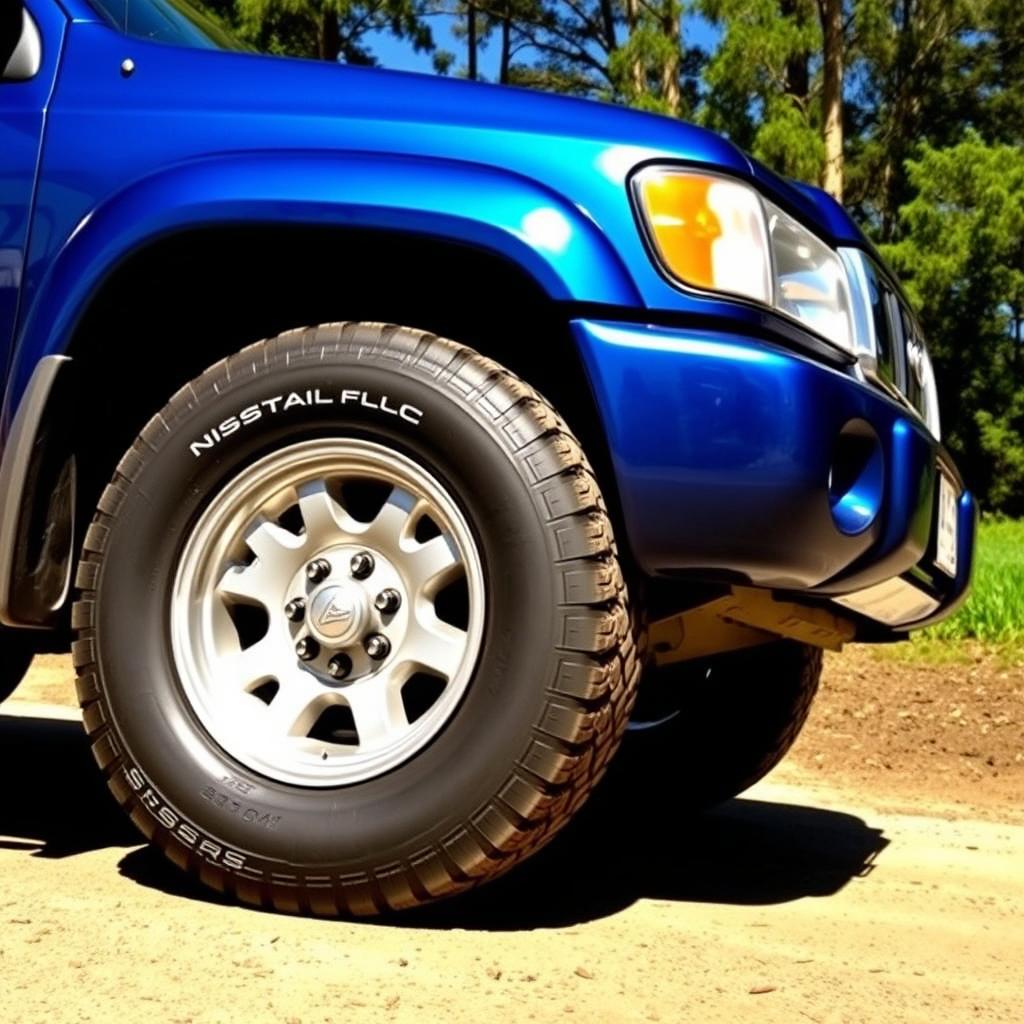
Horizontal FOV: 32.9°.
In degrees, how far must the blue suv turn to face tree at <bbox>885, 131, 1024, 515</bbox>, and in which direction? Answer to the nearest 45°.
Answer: approximately 135° to its left

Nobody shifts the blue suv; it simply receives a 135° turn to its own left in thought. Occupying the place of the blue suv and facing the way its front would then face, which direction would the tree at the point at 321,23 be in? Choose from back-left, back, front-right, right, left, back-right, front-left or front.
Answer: front

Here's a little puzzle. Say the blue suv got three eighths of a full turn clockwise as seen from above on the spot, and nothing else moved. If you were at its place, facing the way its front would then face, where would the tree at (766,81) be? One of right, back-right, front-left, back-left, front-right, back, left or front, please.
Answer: right

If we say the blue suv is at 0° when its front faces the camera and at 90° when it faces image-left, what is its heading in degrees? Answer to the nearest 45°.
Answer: approximately 315°
